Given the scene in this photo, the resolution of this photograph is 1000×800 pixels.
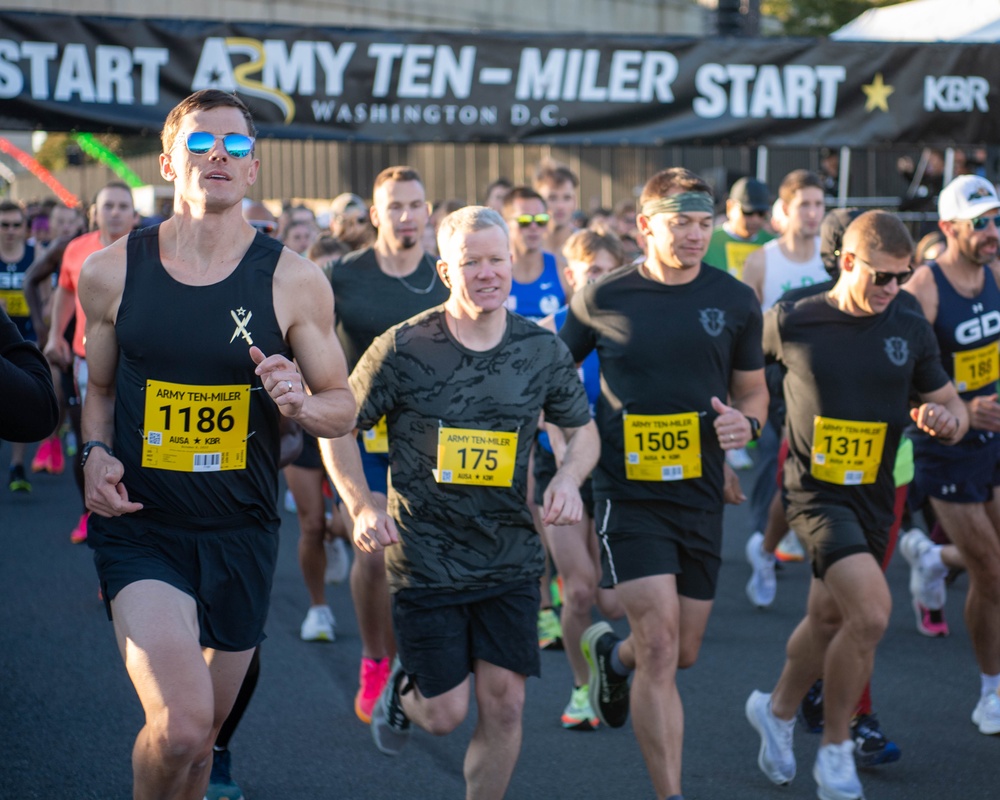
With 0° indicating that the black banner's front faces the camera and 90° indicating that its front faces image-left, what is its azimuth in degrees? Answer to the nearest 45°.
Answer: approximately 0°

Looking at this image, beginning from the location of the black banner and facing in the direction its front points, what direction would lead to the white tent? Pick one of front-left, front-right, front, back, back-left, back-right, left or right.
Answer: back-left
